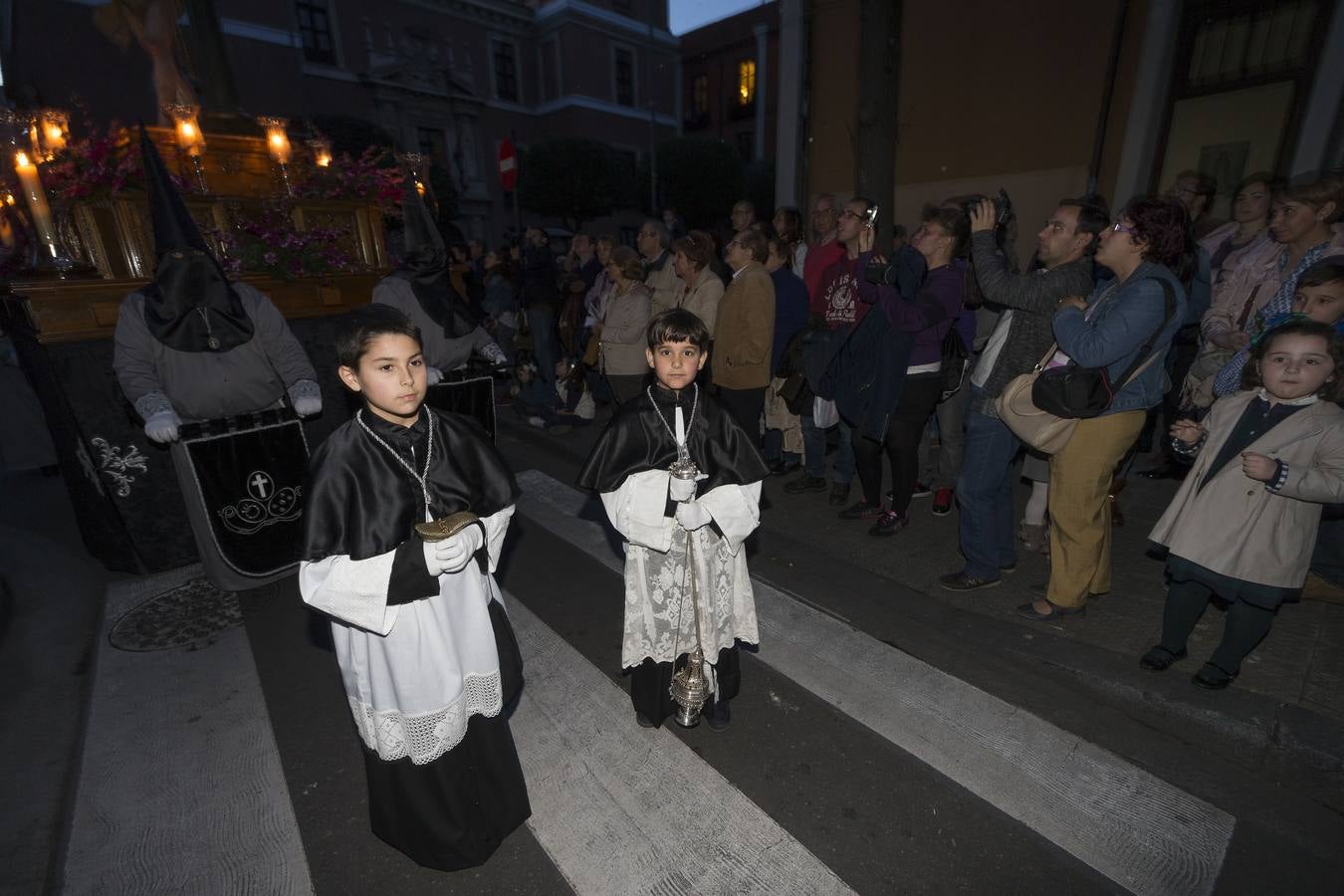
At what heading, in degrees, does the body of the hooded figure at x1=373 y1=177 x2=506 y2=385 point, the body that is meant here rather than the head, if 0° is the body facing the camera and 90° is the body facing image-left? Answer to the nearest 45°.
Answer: approximately 315°

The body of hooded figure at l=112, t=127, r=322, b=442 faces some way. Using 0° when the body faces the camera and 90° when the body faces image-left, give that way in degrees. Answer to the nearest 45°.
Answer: approximately 0°

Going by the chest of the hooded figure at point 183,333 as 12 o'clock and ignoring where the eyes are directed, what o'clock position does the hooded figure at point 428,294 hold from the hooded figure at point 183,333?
the hooded figure at point 428,294 is roughly at 8 o'clock from the hooded figure at point 183,333.

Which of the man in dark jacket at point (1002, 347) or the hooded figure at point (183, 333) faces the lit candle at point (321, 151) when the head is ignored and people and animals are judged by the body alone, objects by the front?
the man in dark jacket

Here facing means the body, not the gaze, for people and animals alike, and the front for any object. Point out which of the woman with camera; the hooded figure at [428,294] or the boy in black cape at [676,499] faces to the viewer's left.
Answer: the woman with camera

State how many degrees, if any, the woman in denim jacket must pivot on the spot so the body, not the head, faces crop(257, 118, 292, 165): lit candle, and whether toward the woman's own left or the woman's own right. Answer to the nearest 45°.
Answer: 0° — they already face it

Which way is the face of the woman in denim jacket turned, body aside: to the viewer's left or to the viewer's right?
to the viewer's left

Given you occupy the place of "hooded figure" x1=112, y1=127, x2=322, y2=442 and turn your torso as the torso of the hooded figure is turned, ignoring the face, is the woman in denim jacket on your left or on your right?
on your left

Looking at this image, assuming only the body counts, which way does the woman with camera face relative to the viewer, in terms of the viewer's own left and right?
facing to the left of the viewer

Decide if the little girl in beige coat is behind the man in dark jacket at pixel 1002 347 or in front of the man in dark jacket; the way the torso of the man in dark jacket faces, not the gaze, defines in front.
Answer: behind

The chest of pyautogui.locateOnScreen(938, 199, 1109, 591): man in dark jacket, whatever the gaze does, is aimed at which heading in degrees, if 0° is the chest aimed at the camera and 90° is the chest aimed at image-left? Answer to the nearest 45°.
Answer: approximately 90°
